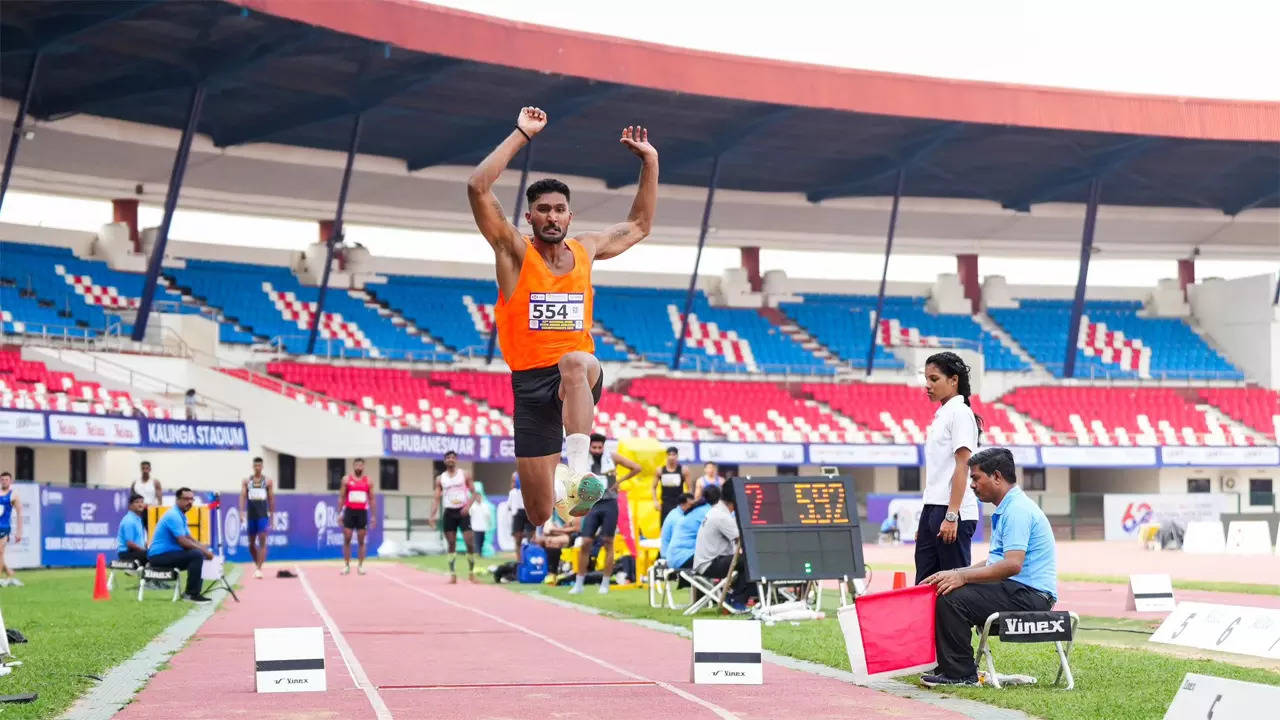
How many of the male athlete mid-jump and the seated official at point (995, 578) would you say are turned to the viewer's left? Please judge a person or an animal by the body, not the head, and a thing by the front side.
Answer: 1

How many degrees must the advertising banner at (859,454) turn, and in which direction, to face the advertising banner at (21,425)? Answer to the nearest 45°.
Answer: approximately 45° to its right

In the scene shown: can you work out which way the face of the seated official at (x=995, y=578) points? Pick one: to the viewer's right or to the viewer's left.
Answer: to the viewer's left

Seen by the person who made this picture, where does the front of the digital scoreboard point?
facing the viewer

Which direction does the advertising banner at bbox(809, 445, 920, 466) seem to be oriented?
toward the camera

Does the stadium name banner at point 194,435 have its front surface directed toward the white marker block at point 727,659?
yes

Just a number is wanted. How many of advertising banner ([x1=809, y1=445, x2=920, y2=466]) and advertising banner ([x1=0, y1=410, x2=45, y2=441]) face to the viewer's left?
0

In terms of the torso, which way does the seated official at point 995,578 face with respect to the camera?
to the viewer's left

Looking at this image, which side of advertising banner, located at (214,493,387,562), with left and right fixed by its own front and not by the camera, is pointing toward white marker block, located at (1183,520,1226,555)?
left

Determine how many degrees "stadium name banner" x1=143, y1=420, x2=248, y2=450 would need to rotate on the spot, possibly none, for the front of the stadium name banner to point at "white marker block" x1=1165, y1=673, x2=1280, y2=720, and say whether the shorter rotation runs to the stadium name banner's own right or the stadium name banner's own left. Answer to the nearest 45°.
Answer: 0° — it already faces it

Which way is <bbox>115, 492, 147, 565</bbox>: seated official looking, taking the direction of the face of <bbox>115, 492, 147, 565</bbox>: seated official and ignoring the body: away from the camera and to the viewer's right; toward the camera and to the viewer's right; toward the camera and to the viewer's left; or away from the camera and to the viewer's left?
toward the camera and to the viewer's right

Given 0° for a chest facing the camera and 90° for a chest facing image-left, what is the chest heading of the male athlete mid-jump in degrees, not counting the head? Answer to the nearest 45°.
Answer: approximately 0°

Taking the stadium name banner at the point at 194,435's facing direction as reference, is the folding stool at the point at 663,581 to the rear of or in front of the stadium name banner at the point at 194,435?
in front

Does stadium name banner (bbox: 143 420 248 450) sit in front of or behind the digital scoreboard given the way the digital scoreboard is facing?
behind
